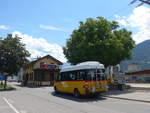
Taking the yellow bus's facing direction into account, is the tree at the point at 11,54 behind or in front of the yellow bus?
in front

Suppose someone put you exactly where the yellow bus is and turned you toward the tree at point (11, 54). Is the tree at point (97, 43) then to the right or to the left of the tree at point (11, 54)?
right

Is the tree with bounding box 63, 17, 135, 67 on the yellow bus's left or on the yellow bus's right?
on its right

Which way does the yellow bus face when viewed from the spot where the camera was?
facing away from the viewer and to the left of the viewer

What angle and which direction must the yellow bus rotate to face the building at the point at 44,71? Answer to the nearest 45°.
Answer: approximately 45° to its right
